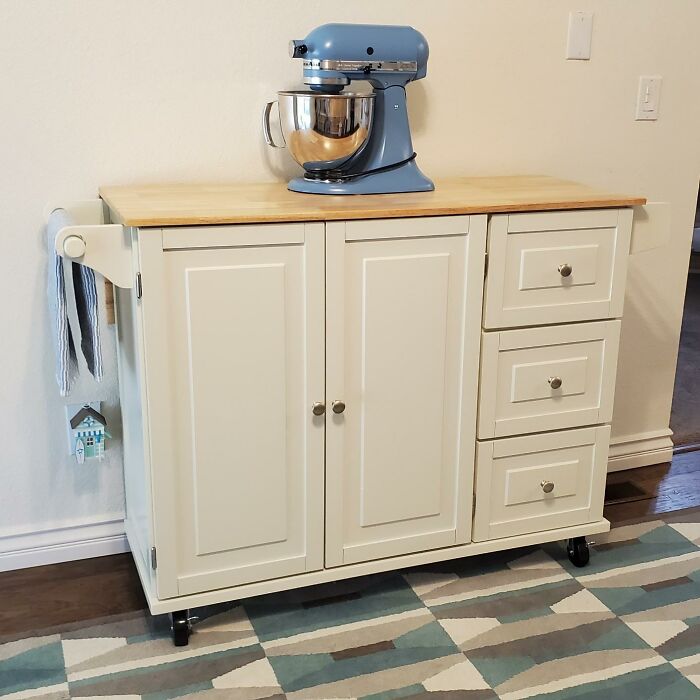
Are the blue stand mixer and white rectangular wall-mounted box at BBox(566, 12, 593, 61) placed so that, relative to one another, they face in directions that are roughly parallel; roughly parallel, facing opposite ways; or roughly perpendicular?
roughly perpendicular

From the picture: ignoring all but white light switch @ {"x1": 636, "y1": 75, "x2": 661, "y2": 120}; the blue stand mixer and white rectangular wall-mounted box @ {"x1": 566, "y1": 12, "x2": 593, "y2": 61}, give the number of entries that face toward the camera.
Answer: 2

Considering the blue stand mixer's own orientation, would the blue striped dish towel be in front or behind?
in front

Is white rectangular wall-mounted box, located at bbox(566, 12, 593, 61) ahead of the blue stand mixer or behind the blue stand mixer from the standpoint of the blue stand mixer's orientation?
behind

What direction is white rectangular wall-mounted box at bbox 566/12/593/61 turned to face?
toward the camera

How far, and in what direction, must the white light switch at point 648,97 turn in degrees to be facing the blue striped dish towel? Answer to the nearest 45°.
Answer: approximately 45° to its right

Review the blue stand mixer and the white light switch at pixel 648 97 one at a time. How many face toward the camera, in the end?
1

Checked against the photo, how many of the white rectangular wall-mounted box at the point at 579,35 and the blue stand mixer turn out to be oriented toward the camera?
1

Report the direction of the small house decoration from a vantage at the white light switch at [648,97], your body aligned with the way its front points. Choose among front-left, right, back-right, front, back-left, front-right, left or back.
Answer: front-right

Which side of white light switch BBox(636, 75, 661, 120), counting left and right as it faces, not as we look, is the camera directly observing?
front

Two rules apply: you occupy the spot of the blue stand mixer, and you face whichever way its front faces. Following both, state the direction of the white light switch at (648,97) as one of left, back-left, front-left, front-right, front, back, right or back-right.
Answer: back-right

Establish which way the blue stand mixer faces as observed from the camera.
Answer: facing to the left of the viewer

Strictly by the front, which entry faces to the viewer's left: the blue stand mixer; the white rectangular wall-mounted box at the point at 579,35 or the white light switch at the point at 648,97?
the blue stand mixer
